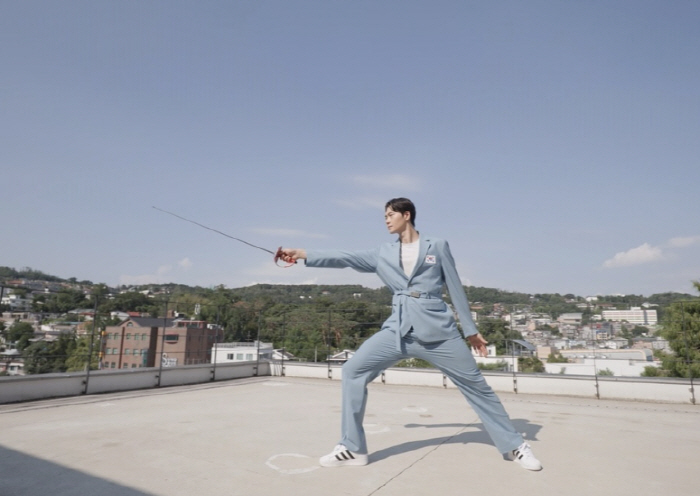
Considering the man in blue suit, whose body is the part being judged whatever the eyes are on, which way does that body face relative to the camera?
toward the camera

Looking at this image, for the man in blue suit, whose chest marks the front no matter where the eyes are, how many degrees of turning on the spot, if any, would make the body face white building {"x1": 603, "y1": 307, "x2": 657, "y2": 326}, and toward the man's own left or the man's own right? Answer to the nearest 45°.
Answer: approximately 135° to the man's own left

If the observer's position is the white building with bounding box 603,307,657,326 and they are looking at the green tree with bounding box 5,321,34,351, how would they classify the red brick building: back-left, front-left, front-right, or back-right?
front-left

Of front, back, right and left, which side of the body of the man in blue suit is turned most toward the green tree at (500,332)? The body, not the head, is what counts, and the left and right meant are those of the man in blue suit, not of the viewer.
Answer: back

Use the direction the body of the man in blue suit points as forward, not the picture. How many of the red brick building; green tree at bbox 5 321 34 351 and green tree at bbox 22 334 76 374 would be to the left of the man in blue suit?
0

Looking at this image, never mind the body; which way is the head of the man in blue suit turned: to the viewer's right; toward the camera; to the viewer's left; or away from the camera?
to the viewer's left

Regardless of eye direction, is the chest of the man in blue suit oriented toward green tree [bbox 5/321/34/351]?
no

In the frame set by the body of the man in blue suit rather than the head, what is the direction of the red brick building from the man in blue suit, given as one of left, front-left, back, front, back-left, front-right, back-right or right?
back-right

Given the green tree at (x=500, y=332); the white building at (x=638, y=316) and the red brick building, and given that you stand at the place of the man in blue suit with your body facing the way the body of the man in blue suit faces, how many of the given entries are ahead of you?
0

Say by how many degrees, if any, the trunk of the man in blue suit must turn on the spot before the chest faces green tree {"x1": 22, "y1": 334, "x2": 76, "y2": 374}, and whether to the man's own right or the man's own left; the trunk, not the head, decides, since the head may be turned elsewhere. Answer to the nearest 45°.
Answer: approximately 135° to the man's own right

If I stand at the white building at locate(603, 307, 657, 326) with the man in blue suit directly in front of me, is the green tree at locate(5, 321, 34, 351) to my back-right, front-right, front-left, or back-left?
front-right
